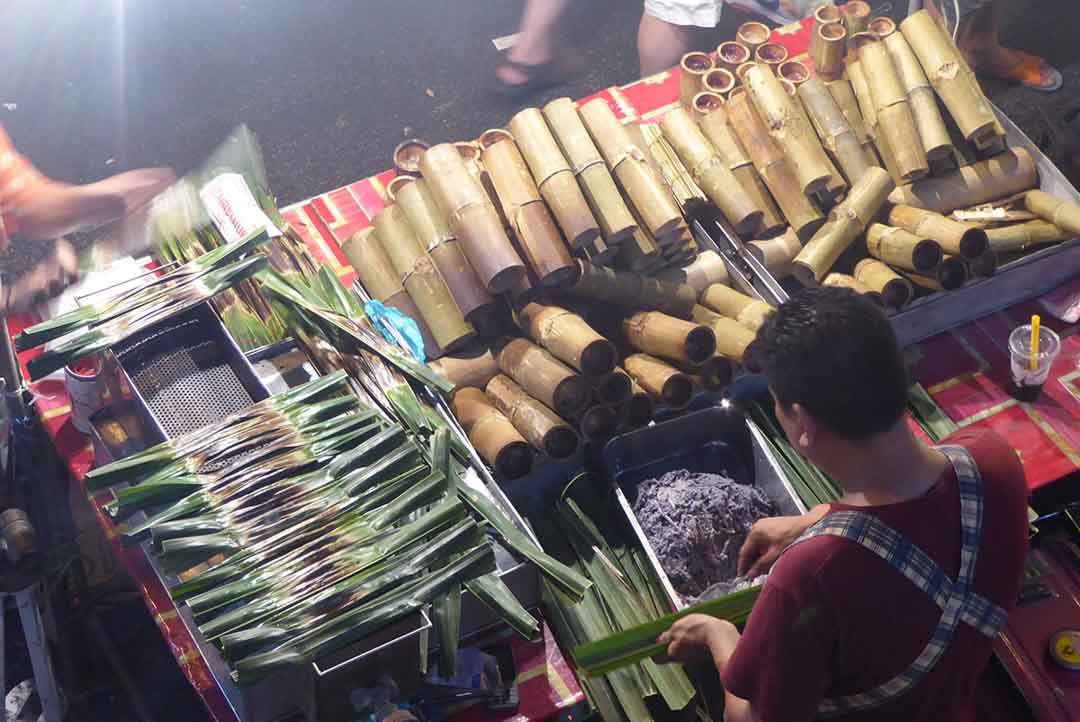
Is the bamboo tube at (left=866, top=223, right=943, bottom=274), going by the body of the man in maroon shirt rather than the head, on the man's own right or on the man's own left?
on the man's own right

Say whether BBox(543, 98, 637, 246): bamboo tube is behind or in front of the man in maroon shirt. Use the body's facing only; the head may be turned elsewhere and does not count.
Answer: in front

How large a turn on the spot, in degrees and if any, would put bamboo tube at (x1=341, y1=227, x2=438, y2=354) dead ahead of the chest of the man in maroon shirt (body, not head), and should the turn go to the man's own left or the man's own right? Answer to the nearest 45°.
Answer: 0° — they already face it

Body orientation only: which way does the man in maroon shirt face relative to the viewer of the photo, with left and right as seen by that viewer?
facing away from the viewer and to the left of the viewer

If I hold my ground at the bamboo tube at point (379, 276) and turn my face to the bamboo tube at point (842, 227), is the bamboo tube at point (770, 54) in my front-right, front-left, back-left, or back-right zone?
front-left

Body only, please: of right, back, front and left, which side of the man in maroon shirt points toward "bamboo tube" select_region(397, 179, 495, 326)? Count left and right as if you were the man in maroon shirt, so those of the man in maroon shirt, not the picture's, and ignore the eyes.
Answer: front

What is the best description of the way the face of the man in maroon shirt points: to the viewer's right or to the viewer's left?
to the viewer's left

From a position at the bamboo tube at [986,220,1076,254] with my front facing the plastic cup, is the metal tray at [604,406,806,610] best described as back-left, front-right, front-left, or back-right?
front-right

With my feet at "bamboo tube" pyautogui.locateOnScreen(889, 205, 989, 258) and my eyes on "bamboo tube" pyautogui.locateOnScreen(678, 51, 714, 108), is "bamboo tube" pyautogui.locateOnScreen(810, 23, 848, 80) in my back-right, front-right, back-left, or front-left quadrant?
front-right

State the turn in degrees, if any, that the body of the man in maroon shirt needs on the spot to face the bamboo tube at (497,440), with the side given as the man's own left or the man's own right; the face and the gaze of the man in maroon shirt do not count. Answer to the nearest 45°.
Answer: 0° — they already face it

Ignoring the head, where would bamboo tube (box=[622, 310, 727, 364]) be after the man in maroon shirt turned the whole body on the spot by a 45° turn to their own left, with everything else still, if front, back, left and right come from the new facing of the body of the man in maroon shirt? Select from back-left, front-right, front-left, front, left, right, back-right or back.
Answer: right

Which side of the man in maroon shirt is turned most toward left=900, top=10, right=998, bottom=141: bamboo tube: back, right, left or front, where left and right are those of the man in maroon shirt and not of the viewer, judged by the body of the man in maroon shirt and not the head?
right
